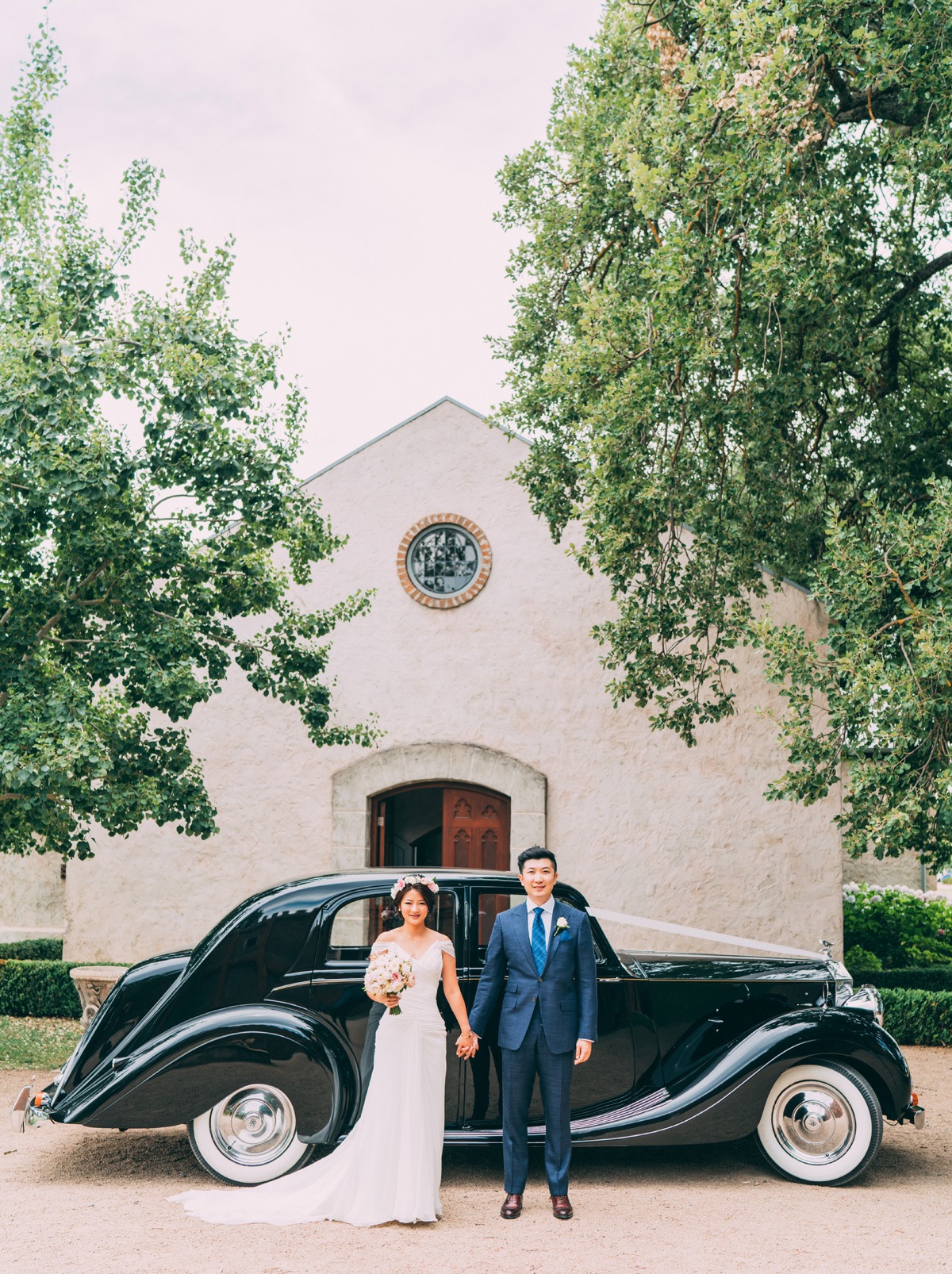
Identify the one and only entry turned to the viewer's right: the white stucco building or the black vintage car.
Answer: the black vintage car

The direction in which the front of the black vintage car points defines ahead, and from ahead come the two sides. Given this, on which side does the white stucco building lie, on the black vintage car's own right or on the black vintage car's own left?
on the black vintage car's own left

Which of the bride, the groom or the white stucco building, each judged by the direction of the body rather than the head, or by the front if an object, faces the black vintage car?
the white stucco building

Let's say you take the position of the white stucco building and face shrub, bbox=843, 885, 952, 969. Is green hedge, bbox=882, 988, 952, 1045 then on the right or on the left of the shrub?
right

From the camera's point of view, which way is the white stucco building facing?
toward the camera

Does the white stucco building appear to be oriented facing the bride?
yes

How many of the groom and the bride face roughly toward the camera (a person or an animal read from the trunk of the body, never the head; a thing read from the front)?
2

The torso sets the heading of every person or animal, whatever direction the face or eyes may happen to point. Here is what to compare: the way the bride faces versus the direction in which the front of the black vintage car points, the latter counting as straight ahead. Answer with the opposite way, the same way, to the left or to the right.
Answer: to the right

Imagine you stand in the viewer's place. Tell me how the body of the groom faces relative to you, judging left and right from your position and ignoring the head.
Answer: facing the viewer

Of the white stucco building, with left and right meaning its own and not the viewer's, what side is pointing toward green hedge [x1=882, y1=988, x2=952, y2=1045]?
left

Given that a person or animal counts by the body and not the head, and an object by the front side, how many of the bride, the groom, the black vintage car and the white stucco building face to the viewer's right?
1

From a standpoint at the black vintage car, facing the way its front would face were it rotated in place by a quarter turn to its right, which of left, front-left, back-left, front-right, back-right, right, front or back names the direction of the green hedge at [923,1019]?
back-left

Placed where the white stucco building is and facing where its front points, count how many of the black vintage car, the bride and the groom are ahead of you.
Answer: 3

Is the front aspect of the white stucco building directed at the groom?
yes

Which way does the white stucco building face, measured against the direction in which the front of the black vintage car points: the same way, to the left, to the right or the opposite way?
to the right

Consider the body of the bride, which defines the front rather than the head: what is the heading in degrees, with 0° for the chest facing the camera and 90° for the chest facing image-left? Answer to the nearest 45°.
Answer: approximately 0°

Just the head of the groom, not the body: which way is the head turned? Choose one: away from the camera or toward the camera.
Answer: toward the camera
